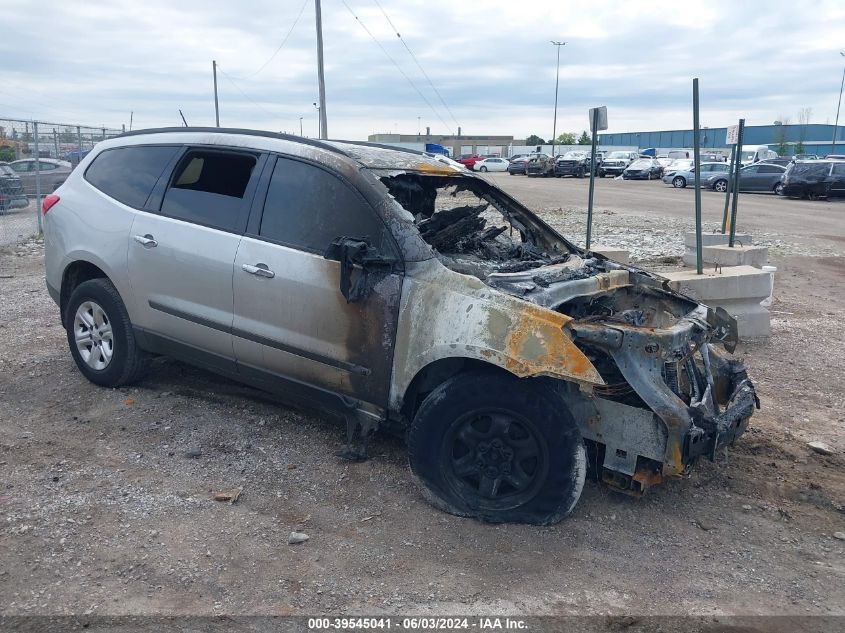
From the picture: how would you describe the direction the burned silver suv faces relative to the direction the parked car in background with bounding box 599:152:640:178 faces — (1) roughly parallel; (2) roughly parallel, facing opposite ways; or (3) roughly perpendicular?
roughly perpendicular

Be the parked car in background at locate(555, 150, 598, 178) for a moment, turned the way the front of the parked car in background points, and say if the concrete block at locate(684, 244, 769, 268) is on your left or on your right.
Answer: on your left

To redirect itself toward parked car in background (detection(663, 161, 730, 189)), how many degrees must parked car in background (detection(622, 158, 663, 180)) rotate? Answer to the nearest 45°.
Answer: approximately 45° to its left

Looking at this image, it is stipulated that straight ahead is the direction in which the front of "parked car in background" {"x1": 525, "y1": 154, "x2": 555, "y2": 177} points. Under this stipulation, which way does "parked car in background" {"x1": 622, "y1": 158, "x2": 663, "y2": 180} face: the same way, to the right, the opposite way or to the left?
the same way

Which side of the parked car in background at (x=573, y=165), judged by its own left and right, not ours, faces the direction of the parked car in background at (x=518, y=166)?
right

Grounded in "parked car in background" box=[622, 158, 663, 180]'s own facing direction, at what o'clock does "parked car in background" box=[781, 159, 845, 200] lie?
"parked car in background" box=[781, 159, 845, 200] is roughly at 10 o'clock from "parked car in background" box=[622, 158, 663, 180].

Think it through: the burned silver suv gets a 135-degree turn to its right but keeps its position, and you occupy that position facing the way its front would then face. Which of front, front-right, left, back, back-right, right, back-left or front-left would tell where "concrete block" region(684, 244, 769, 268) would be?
back-right

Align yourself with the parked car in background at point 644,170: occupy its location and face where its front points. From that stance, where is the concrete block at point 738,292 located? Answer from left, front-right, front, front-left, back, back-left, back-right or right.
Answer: front-left

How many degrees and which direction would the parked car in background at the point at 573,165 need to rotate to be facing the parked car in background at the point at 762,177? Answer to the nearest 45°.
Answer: approximately 90° to its left

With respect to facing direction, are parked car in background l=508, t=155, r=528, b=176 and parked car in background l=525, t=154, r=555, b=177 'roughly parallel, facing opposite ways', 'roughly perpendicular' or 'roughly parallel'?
roughly parallel

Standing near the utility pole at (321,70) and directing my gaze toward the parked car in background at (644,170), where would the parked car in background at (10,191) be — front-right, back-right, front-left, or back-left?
back-right

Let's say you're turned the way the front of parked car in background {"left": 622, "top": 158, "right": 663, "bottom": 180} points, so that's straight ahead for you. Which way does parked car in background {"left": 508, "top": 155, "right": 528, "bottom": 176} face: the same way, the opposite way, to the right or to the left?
the same way

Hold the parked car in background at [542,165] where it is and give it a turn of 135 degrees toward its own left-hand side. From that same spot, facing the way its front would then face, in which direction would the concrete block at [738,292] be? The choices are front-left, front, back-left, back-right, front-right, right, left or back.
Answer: right

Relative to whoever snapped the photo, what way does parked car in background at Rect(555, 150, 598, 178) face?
facing the viewer and to the left of the viewer

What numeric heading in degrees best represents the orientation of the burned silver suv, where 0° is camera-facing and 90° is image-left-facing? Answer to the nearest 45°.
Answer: approximately 315°

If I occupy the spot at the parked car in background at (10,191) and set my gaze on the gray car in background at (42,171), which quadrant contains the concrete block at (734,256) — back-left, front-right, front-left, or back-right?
back-right

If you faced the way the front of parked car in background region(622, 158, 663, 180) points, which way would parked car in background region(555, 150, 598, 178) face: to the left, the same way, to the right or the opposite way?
the same way
